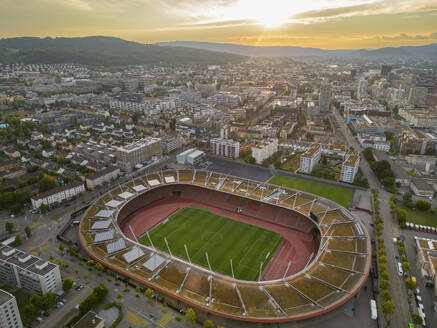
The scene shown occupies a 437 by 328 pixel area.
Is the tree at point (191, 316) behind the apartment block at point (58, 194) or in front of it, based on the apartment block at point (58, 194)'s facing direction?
in front

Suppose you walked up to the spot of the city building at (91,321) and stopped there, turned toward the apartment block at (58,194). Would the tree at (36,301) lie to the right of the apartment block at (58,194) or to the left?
left

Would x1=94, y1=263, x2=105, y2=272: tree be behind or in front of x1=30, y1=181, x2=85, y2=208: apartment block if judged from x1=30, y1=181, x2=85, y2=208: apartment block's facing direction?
in front

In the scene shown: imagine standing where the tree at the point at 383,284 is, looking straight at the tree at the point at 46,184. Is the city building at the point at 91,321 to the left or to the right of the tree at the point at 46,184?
left

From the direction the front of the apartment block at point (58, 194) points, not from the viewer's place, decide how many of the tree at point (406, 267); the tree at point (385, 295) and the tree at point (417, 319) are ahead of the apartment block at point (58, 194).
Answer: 3

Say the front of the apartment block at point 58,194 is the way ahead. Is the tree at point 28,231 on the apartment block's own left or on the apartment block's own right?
on the apartment block's own right

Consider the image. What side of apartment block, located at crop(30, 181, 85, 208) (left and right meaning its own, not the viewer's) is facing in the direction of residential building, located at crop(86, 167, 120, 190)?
left

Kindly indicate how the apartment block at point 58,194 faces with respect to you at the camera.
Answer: facing the viewer and to the right of the viewer
